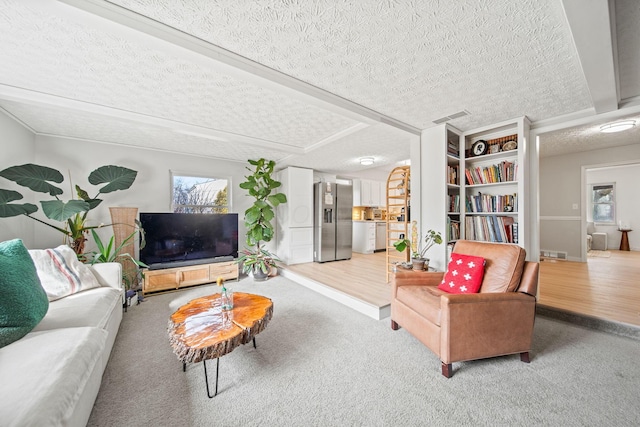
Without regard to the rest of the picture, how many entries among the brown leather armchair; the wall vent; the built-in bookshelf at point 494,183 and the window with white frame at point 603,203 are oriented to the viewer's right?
0

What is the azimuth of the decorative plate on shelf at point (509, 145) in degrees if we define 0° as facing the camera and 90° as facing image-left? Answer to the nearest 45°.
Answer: approximately 0°

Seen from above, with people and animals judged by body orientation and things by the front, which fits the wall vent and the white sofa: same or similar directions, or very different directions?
very different directions

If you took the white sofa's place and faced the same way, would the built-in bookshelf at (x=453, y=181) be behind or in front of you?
in front

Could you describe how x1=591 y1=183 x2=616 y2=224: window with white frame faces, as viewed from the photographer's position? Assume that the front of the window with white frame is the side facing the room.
facing the viewer

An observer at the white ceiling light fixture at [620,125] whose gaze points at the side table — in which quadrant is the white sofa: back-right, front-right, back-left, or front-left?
back-left

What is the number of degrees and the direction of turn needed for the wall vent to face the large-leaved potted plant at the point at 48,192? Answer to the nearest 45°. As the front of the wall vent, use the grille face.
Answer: approximately 45° to its right

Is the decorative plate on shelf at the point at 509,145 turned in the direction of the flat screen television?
no

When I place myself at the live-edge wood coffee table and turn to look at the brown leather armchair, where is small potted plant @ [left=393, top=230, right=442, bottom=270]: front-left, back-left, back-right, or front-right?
front-left

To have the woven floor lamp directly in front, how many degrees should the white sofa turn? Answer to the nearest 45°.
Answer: approximately 90° to its left

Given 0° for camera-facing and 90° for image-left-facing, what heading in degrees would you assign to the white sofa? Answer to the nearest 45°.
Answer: approximately 270°

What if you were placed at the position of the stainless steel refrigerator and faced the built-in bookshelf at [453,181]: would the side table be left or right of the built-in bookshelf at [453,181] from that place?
left

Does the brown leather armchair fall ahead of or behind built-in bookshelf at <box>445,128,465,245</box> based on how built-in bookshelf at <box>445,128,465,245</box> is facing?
ahead

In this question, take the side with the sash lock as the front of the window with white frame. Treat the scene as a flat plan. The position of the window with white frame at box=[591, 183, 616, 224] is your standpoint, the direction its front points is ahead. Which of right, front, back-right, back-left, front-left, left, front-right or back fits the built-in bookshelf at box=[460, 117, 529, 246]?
front

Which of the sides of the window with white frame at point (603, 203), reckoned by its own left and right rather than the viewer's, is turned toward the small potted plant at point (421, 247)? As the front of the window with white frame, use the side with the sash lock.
front
